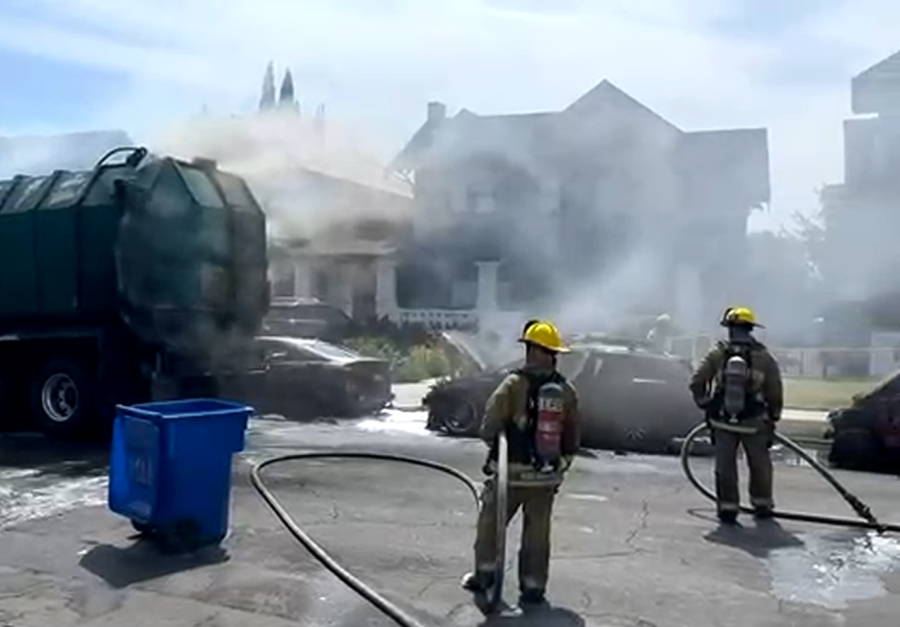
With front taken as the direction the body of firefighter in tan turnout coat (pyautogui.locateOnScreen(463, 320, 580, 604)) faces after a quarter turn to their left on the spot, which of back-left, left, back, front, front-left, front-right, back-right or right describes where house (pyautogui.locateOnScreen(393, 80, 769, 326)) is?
back-right

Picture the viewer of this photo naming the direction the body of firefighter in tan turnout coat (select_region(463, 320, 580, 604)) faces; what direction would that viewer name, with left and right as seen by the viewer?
facing away from the viewer and to the left of the viewer

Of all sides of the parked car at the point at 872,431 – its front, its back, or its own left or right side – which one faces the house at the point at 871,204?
right

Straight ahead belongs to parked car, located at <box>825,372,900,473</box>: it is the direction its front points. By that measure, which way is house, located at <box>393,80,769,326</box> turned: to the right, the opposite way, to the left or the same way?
to the left

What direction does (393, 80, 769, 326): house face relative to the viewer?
toward the camera

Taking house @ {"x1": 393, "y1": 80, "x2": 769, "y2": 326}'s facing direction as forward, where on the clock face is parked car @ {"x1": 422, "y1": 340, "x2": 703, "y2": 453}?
The parked car is roughly at 12 o'clock from the house.

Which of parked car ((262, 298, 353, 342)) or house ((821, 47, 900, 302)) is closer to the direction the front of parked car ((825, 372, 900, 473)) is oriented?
the parked car

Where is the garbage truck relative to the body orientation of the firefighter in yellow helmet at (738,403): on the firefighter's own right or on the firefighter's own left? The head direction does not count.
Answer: on the firefighter's own left

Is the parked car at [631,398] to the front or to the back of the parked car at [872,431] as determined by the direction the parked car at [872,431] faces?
to the front

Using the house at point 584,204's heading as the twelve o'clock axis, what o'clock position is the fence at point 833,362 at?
The fence is roughly at 11 o'clock from the house.

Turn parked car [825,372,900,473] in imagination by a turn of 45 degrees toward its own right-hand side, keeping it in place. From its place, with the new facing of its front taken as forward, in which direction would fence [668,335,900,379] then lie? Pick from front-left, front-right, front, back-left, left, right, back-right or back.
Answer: front-right

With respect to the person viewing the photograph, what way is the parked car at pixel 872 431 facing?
facing to the left of the viewer

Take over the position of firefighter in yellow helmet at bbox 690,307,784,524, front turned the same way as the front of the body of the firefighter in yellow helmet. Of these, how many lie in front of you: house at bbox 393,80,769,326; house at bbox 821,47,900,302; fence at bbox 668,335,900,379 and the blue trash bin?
3

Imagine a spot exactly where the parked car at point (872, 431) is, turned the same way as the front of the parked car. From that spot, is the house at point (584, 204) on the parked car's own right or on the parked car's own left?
on the parked car's own right

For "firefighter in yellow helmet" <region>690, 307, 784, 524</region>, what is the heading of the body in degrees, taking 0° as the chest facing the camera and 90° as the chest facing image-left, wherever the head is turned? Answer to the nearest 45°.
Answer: approximately 180°

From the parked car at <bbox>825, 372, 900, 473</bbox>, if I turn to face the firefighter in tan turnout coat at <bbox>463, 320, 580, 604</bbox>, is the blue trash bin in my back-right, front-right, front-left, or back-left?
front-right
